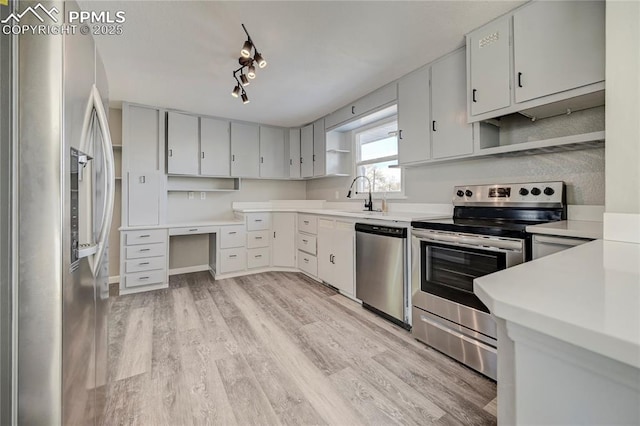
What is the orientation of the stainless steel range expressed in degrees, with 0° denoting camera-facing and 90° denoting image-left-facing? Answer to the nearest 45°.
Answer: approximately 45°

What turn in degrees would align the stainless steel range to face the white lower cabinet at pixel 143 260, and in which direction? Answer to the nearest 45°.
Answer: approximately 45° to its right

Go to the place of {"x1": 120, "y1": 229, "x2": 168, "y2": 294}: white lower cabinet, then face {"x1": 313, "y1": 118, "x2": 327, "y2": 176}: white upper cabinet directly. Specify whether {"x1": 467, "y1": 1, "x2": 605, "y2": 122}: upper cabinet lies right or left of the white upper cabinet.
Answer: right

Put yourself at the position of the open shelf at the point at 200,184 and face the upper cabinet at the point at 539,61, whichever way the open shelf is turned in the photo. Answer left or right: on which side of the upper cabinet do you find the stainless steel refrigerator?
right

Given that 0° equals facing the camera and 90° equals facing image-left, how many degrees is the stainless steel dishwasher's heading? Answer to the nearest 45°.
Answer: approximately 45°
